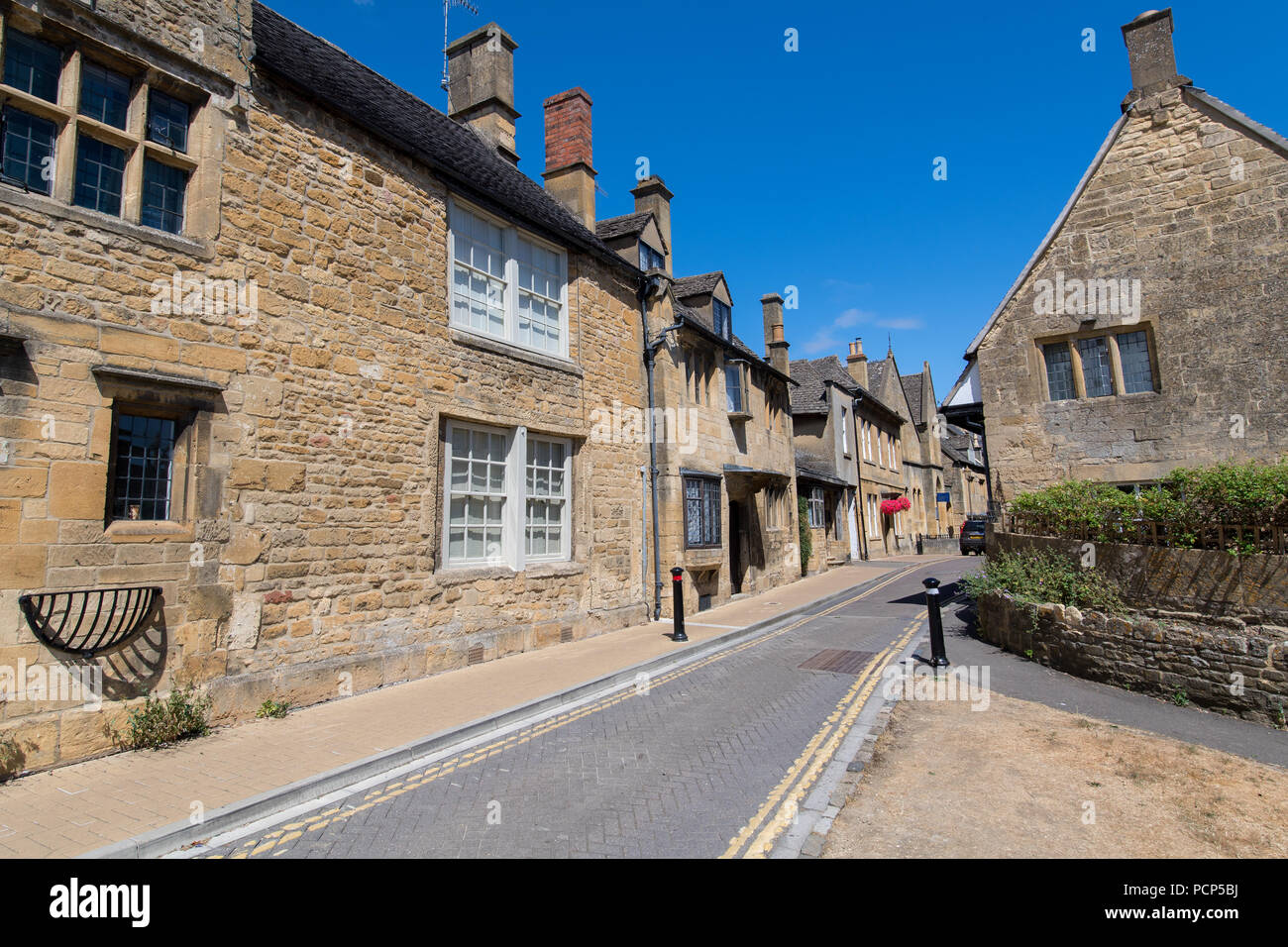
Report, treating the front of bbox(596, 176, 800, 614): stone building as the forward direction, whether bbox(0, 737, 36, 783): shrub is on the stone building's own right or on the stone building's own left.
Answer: on the stone building's own right

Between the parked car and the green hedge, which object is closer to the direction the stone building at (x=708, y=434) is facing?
the green hedge

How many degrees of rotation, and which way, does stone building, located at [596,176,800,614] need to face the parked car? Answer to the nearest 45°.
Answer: approximately 90° to its left

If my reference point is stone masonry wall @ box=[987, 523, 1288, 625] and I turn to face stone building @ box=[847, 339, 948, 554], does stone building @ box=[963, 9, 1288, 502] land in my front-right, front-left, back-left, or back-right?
front-right

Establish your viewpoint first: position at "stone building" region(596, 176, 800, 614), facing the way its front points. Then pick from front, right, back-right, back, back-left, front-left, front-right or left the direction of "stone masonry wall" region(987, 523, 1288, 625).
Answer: front

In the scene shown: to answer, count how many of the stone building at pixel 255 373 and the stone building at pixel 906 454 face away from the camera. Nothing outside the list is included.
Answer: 0

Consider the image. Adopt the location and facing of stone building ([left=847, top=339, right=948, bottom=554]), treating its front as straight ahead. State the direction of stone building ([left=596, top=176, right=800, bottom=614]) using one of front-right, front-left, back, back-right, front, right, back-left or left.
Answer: front-right

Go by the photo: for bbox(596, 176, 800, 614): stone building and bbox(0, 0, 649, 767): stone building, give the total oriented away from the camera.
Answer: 0

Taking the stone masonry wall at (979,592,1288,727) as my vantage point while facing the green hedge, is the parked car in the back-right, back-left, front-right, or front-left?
front-left

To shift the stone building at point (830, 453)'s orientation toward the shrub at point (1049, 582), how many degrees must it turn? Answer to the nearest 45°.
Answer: approximately 45° to its right

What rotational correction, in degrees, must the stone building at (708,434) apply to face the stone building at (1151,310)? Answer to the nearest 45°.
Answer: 0° — it already faces it

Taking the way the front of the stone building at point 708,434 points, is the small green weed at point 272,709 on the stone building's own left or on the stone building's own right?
on the stone building's own right

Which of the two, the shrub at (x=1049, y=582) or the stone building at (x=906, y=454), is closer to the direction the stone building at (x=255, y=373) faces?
the shrub

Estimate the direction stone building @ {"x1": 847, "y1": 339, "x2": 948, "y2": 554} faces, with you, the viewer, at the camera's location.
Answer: facing the viewer and to the right of the viewer

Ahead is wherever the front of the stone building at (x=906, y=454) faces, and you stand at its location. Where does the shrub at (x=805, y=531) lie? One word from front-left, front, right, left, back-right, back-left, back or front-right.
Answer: front-right

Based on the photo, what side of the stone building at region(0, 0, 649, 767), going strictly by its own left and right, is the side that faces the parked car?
left

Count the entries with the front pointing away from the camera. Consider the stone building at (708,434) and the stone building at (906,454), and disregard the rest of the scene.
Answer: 0

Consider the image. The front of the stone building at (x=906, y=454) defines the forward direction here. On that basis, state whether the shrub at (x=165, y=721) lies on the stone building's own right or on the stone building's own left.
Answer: on the stone building's own right

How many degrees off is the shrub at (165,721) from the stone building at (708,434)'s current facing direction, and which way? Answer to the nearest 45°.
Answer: approximately 90° to its right

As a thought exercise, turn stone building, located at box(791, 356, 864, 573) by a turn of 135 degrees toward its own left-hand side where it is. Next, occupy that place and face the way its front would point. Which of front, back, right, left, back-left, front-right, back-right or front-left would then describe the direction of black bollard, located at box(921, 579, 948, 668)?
back
